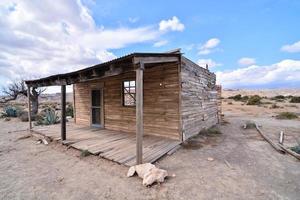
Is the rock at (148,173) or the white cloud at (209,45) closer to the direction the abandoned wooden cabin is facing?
the rock

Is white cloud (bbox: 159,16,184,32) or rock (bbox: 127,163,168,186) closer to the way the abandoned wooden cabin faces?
the rock

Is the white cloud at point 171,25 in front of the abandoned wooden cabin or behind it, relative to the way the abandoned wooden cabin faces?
behind

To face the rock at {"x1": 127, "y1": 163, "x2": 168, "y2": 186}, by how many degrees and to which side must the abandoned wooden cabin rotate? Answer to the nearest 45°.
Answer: approximately 45° to its left

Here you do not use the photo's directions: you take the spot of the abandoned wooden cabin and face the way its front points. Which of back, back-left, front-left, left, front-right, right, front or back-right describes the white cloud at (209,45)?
back

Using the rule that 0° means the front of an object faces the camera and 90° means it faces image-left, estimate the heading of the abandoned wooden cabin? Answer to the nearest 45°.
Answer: approximately 45°
